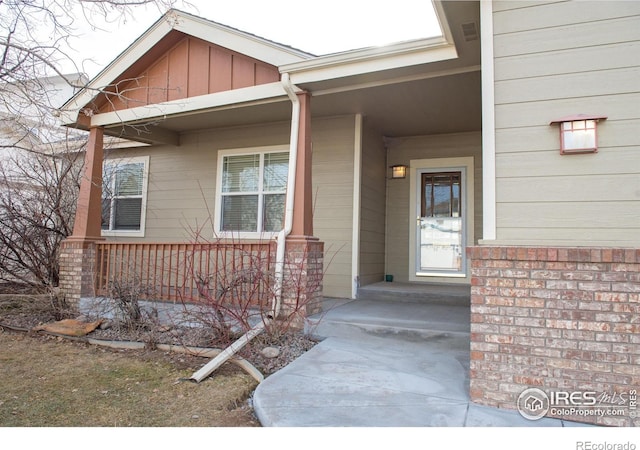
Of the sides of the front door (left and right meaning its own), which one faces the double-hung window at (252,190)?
right

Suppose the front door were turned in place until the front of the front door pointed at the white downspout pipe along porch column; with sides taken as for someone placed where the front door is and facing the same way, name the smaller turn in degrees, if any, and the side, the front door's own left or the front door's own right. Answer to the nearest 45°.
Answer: approximately 45° to the front door's own right

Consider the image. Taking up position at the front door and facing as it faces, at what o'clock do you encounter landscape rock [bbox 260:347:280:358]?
The landscape rock is roughly at 1 o'clock from the front door.

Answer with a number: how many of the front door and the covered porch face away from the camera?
0

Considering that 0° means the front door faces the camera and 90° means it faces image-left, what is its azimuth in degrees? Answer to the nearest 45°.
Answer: approximately 0°

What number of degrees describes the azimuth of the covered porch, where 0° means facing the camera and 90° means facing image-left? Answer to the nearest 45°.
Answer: approximately 45°

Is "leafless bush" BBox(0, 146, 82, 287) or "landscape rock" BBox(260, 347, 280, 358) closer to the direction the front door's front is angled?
the landscape rock

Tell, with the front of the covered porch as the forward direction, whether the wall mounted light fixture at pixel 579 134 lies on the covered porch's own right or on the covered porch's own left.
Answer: on the covered porch's own left
